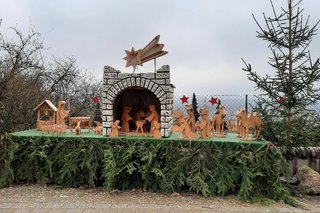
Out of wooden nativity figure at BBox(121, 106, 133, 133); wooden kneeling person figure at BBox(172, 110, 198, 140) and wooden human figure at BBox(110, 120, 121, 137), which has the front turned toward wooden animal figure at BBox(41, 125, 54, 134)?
the wooden kneeling person figure

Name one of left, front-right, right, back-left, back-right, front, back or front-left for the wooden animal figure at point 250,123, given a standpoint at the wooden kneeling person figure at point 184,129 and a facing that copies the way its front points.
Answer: back

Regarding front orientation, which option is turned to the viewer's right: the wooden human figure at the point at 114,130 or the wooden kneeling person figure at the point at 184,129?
the wooden human figure

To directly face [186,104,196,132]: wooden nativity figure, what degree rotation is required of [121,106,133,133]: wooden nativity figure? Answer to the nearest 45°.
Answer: approximately 45° to its right

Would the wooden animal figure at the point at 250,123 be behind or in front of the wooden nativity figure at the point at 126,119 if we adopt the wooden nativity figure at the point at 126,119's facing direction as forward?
in front

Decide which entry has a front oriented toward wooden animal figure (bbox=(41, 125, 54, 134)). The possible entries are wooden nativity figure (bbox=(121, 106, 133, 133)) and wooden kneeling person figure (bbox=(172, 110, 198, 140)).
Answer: the wooden kneeling person figure

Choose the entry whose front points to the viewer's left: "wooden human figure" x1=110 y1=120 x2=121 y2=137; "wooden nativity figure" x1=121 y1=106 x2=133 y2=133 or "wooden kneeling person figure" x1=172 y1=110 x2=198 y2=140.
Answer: the wooden kneeling person figure

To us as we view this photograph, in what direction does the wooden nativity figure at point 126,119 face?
facing to the right of the viewer

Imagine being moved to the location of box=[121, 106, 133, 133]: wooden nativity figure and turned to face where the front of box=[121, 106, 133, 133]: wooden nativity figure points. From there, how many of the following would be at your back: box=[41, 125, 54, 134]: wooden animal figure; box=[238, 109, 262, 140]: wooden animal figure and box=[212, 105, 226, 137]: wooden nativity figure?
1

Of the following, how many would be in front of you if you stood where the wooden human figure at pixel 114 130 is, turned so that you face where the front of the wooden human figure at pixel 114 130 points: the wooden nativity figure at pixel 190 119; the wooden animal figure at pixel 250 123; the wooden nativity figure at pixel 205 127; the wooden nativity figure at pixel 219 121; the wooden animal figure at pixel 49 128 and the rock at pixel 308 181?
5

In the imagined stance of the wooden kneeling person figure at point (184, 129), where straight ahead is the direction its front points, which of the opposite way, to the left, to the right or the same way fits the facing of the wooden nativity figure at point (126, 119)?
the opposite way

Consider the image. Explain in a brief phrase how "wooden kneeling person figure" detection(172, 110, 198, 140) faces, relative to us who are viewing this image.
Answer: facing to the left of the viewer

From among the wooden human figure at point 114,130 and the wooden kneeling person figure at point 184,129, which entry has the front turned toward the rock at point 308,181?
the wooden human figure

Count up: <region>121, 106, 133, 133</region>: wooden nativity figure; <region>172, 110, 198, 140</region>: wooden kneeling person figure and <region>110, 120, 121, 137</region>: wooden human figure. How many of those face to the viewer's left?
1

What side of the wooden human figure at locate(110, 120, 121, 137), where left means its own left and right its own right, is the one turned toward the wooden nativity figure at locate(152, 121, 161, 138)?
front

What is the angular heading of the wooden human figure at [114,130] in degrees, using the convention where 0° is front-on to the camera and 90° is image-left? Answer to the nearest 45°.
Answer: approximately 270°
